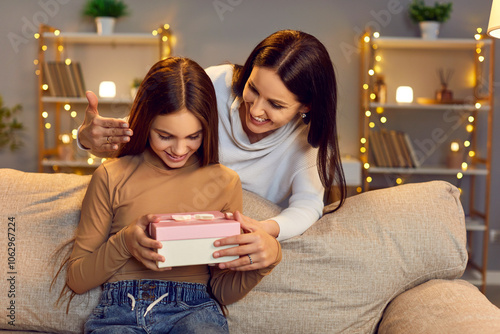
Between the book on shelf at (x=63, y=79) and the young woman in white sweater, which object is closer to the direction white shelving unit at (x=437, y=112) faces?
the young woman in white sweater

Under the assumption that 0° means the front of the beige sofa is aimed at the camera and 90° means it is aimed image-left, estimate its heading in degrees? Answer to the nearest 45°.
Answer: approximately 0°

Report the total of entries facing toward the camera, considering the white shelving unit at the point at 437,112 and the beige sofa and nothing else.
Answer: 2

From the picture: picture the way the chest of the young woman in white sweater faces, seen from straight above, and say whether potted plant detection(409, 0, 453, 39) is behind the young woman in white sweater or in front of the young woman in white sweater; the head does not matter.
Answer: behind

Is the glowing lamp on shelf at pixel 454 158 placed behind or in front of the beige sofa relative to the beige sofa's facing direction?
behind

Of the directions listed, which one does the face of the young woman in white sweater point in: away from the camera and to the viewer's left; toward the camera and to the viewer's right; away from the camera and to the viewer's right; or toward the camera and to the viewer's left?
toward the camera and to the viewer's left

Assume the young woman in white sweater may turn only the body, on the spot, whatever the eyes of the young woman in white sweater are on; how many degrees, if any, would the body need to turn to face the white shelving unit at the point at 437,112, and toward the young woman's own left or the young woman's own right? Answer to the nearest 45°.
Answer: approximately 180°

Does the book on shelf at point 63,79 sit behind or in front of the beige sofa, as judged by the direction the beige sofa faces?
behind

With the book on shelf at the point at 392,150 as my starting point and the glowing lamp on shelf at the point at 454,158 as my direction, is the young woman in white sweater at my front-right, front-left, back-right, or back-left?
back-right
